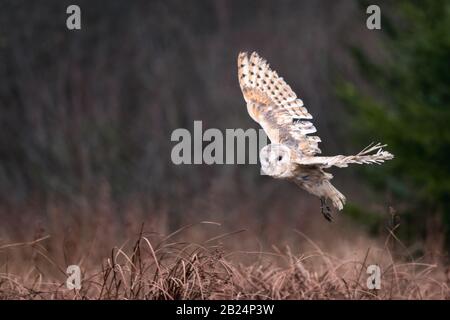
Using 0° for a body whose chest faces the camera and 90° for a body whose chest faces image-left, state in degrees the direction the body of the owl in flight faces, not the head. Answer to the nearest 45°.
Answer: approximately 45°
